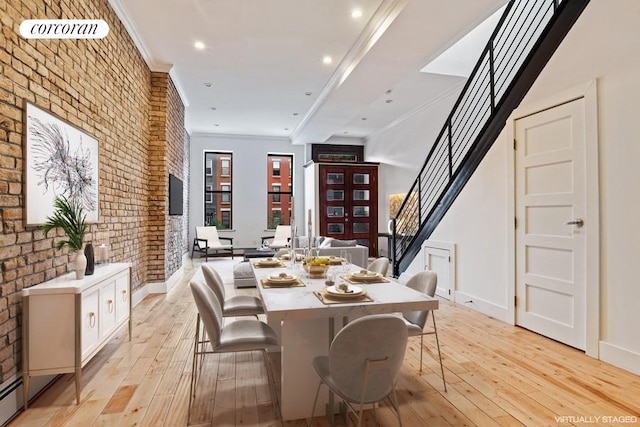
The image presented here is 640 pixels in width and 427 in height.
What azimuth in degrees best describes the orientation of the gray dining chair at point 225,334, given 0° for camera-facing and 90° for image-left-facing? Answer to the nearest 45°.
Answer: approximately 270°

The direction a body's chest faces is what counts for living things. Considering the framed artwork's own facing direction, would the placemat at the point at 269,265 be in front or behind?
in front

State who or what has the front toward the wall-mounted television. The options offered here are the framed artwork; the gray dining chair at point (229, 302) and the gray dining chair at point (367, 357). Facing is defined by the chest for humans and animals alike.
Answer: the gray dining chair at point (367, 357)

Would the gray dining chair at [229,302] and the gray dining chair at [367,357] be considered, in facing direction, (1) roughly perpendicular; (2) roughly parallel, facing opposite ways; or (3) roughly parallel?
roughly perpendicular

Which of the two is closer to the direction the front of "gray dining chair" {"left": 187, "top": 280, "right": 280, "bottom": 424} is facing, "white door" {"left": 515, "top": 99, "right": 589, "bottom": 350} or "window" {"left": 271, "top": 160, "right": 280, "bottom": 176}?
the white door

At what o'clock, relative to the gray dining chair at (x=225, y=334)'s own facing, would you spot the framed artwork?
The framed artwork is roughly at 7 o'clock from the gray dining chair.

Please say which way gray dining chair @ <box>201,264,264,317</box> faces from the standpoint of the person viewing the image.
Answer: facing to the right of the viewer

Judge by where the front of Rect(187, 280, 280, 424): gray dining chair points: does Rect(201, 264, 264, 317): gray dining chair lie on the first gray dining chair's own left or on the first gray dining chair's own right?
on the first gray dining chair's own left

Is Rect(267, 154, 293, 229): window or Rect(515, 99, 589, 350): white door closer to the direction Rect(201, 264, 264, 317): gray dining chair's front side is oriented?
the white door

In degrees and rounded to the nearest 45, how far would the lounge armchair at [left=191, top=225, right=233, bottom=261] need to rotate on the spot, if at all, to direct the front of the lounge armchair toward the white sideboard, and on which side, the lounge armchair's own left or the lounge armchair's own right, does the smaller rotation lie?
approximately 45° to the lounge armchair's own right

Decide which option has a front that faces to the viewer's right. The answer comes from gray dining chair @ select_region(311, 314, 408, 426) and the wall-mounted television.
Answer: the wall-mounted television

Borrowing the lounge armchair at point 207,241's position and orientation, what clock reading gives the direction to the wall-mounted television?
The wall-mounted television is roughly at 2 o'clock from the lounge armchair.

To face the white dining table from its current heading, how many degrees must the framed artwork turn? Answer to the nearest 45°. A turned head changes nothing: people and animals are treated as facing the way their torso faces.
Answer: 0° — it already faces it

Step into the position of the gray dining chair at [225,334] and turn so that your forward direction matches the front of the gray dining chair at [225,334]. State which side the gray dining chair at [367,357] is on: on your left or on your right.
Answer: on your right

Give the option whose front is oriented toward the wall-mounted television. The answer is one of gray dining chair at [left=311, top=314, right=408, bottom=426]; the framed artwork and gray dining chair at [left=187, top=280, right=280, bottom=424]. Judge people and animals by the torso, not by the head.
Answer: gray dining chair at [left=311, top=314, right=408, bottom=426]

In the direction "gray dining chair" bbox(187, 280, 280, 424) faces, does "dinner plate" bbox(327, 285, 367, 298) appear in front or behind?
in front

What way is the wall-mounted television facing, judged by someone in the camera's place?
facing to the right of the viewer

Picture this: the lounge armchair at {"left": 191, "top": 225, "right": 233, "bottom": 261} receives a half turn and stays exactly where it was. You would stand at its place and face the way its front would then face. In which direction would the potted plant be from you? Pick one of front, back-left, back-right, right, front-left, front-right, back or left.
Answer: back-left

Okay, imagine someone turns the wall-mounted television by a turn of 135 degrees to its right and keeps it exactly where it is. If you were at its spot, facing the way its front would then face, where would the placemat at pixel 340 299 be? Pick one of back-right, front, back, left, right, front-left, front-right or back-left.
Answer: front-left
